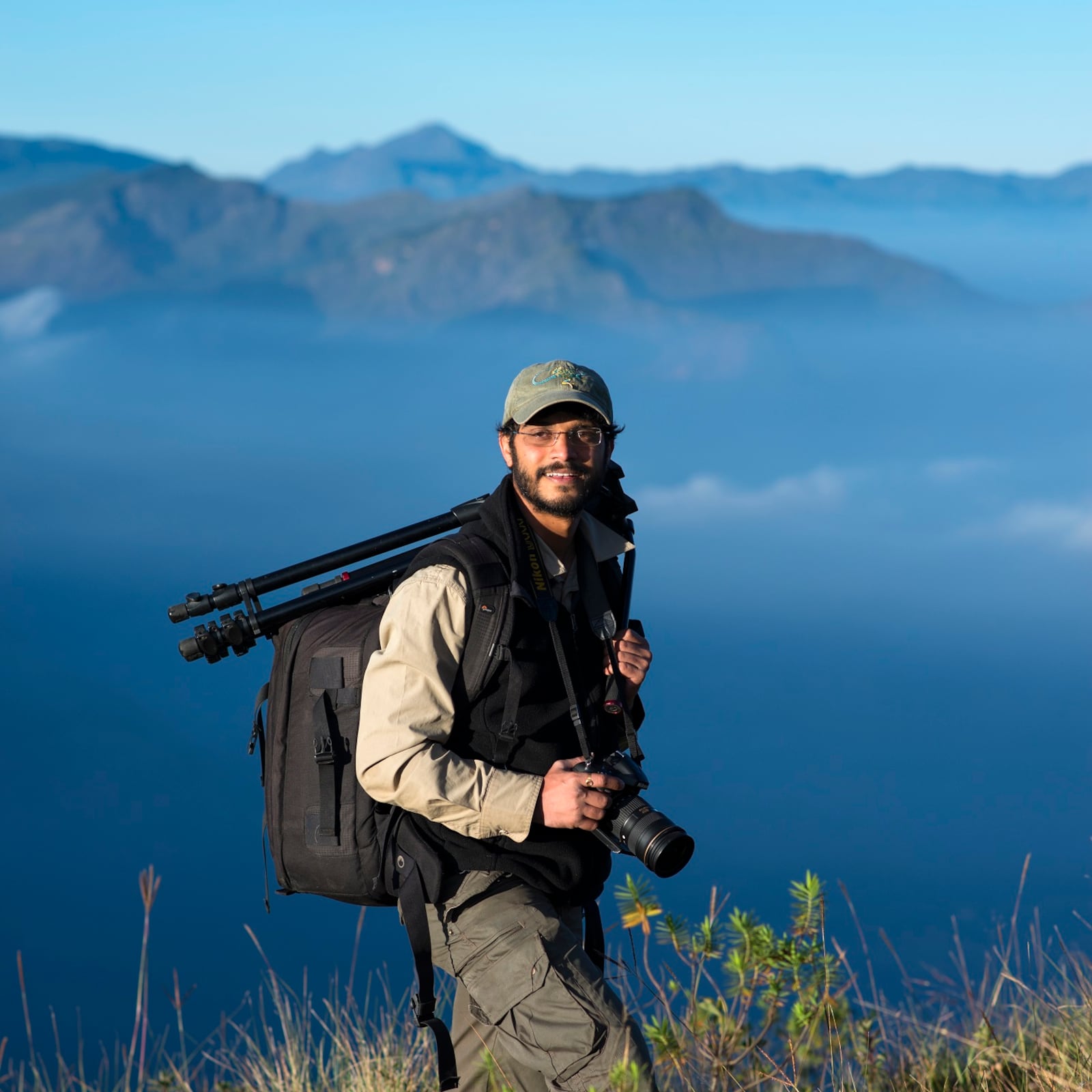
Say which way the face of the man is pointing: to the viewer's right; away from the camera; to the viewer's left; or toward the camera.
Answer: toward the camera

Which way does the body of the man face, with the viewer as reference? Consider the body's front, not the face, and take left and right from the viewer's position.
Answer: facing the viewer and to the right of the viewer
